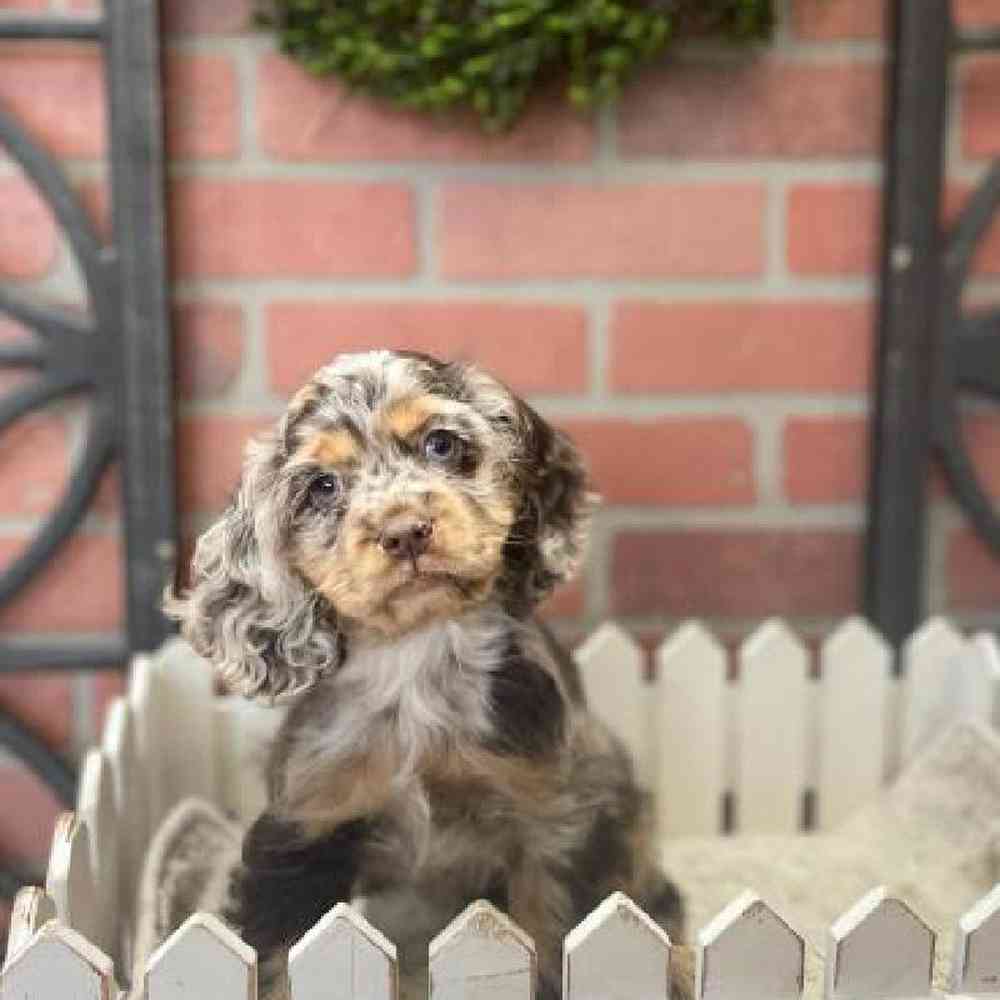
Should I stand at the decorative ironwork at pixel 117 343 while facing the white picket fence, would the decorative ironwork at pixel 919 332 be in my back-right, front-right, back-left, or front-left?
front-left

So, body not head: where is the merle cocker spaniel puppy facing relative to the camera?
toward the camera

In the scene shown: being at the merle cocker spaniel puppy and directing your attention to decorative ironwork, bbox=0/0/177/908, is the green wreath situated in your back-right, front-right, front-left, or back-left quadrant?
front-right
